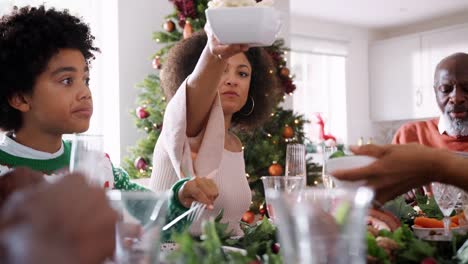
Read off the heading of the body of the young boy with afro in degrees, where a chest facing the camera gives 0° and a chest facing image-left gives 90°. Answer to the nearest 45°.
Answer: approximately 315°

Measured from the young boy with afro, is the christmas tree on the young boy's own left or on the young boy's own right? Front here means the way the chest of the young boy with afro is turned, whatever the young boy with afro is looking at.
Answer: on the young boy's own left

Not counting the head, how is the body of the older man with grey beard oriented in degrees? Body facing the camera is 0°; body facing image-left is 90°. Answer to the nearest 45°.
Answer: approximately 0°

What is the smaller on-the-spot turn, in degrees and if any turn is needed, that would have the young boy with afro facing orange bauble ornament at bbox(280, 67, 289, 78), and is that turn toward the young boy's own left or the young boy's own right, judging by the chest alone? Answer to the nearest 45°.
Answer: approximately 90° to the young boy's own left

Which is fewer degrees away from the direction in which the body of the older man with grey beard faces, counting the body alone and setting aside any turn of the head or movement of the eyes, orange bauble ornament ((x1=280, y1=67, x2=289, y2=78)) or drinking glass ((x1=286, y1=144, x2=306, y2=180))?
the drinking glass

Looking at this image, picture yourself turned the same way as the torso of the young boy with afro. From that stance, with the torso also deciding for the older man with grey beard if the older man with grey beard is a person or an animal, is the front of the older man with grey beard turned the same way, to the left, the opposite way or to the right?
to the right

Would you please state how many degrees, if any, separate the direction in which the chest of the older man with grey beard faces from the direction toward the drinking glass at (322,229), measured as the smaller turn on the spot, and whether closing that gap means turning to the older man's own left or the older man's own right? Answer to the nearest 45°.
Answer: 0° — they already face it

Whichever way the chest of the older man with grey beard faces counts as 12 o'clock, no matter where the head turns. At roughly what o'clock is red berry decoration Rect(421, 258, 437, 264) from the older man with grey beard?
The red berry decoration is roughly at 12 o'clock from the older man with grey beard.
